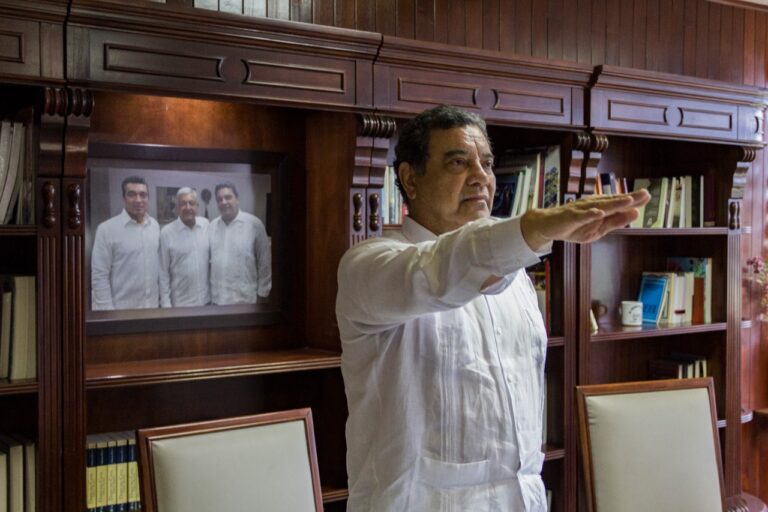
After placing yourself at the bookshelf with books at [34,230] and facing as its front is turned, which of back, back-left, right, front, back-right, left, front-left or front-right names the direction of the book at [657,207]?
left

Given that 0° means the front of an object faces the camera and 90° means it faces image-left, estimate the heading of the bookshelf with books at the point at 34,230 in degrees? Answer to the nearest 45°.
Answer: approximately 0°

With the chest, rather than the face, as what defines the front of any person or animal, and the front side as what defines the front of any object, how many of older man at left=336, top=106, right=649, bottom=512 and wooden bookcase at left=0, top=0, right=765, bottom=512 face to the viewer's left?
0

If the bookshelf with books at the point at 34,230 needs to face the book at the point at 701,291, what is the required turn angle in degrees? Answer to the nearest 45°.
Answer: approximately 90° to its left

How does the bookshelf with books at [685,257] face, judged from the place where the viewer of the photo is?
facing the viewer and to the right of the viewer

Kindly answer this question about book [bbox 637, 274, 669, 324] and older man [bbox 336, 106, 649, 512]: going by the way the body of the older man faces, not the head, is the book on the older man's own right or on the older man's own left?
on the older man's own left

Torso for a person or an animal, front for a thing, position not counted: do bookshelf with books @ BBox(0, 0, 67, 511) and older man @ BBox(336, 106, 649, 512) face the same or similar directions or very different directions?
same or similar directions

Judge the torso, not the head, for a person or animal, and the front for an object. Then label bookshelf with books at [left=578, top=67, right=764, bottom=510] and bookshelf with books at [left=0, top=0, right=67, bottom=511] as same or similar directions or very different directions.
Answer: same or similar directions
